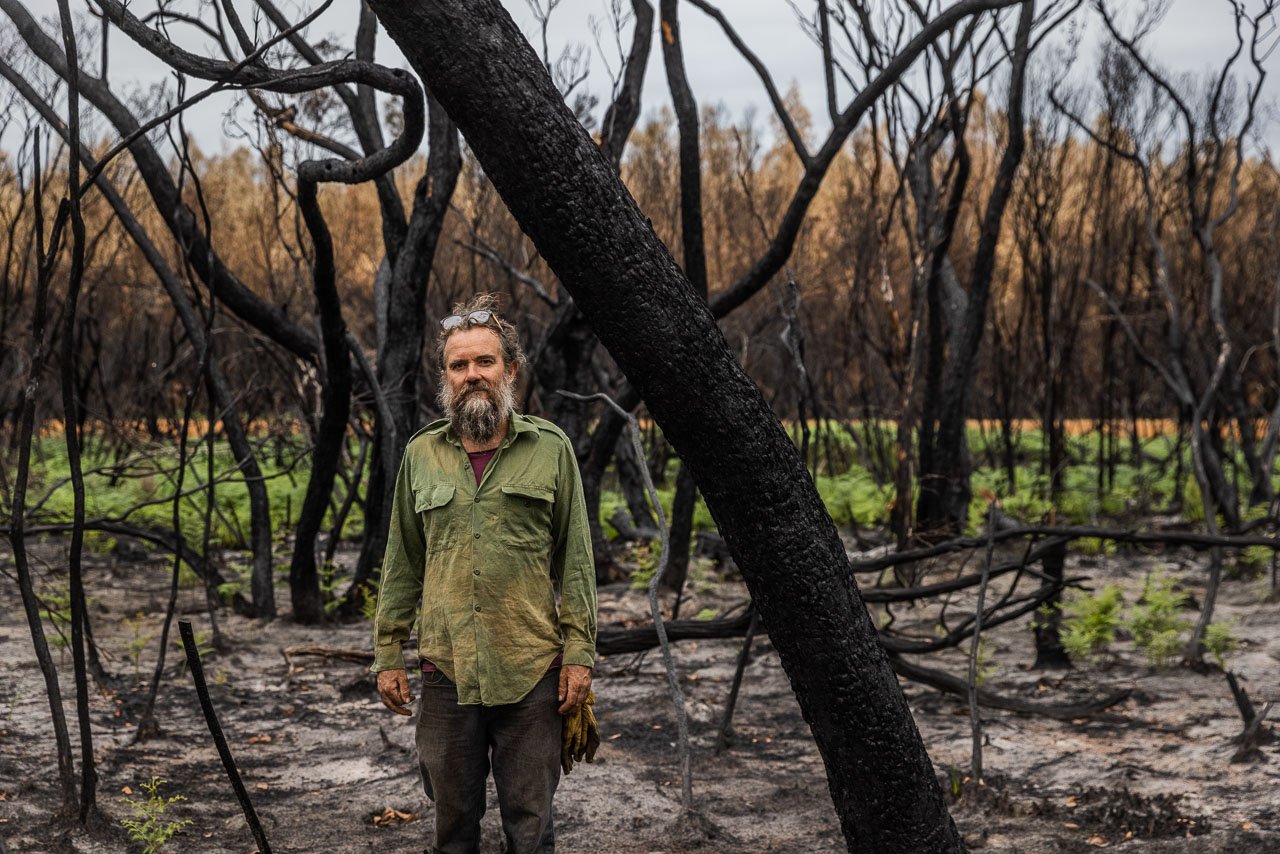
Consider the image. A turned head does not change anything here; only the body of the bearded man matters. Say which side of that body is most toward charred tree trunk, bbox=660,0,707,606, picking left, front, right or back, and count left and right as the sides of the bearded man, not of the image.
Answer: back

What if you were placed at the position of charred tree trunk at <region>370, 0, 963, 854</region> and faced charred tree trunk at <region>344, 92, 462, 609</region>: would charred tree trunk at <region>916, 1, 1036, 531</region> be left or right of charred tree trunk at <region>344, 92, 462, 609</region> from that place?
right

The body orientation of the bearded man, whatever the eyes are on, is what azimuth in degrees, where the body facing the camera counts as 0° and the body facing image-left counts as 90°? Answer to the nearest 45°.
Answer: approximately 0°

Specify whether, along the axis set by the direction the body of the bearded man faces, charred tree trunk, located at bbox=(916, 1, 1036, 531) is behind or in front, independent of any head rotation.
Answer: behind

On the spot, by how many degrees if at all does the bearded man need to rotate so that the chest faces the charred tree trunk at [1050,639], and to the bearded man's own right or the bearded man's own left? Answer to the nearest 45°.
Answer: approximately 135° to the bearded man's own left

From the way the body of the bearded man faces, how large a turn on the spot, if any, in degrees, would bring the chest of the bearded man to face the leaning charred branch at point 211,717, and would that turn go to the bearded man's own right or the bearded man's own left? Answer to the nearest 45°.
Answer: approximately 90° to the bearded man's own right

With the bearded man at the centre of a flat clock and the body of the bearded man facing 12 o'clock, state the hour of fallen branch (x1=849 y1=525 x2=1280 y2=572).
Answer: The fallen branch is roughly at 8 o'clock from the bearded man.

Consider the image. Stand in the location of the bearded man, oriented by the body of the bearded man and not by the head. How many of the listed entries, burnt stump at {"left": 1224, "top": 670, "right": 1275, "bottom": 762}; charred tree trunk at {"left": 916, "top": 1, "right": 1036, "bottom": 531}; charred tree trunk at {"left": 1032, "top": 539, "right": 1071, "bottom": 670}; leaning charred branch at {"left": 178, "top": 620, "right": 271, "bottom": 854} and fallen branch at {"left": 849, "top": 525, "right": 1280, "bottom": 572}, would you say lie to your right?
1

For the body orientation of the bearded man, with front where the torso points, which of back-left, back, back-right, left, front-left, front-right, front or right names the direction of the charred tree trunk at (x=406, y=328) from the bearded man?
back
